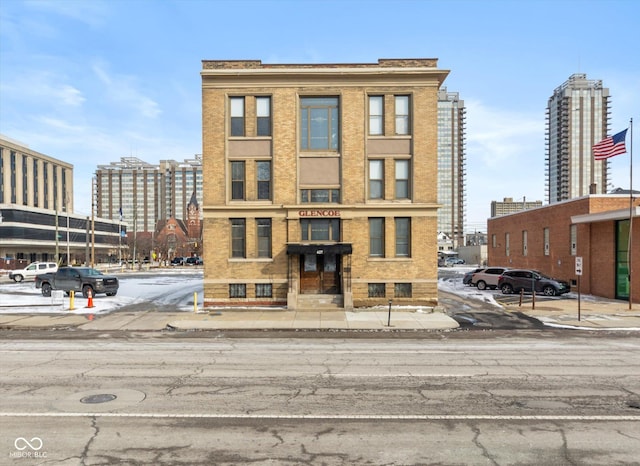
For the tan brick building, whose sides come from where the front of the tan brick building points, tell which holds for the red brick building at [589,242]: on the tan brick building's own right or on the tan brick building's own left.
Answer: on the tan brick building's own left

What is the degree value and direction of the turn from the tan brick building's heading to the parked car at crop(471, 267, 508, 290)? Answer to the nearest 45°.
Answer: approximately 135° to its left

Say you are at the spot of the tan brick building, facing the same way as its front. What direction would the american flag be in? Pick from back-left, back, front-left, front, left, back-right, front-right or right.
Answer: left

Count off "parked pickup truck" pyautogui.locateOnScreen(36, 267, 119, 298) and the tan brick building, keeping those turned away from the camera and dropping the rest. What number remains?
0
